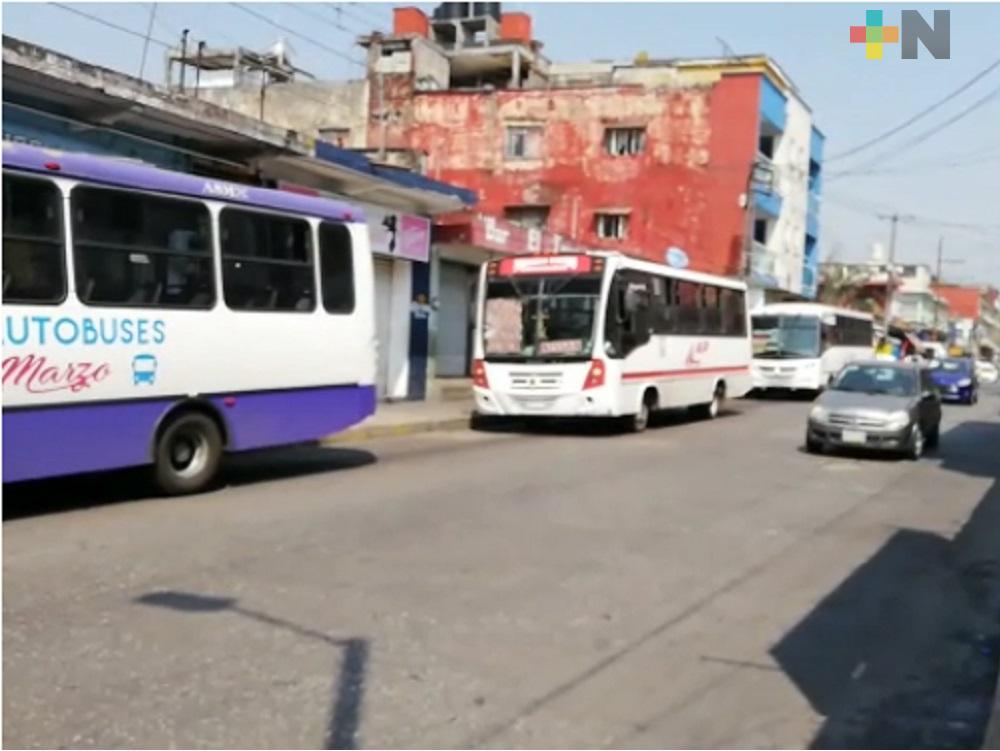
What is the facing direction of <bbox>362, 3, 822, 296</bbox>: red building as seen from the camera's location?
facing the viewer and to the right of the viewer

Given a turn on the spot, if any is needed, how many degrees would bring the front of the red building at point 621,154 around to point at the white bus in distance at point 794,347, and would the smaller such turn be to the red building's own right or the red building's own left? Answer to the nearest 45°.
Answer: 0° — it already faces it

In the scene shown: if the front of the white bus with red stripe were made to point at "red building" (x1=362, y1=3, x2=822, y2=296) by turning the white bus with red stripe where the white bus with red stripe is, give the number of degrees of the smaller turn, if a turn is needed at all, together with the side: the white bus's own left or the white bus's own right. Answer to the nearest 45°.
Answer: approximately 135° to the white bus's own right

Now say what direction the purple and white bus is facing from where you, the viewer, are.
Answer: facing the viewer and to the left of the viewer

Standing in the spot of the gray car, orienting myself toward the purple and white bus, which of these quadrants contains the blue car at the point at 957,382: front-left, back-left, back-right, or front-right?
back-right

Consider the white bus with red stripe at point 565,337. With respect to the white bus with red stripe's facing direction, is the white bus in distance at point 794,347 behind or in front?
behind

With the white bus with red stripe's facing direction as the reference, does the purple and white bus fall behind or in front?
in front

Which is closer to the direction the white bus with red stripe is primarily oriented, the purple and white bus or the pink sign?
the purple and white bus

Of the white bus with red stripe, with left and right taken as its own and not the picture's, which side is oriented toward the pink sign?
right

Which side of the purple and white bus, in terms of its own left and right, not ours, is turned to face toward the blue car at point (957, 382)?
back
